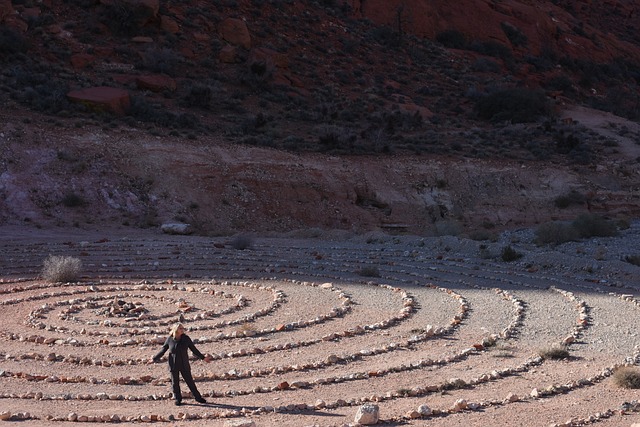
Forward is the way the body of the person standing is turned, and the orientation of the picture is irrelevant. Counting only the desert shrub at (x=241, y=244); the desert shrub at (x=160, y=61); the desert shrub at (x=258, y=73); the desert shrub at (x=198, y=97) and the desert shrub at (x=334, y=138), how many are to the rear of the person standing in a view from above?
5

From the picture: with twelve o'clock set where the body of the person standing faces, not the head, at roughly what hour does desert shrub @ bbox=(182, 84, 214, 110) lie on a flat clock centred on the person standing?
The desert shrub is roughly at 6 o'clock from the person standing.

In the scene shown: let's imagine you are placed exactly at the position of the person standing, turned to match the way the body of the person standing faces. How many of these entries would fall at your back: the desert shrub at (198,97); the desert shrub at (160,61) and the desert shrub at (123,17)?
3

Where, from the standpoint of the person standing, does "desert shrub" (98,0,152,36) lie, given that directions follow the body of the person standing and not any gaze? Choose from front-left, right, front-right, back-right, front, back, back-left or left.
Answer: back

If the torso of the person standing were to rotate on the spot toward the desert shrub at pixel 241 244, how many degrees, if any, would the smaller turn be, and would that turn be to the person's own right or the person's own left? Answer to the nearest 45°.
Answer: approximately 180°

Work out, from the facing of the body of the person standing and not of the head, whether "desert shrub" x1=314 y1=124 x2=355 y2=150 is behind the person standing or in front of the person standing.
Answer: behind

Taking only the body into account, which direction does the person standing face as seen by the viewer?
toward the camera

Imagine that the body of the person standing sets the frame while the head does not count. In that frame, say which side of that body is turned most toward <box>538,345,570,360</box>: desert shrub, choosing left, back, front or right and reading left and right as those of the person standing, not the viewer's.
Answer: left

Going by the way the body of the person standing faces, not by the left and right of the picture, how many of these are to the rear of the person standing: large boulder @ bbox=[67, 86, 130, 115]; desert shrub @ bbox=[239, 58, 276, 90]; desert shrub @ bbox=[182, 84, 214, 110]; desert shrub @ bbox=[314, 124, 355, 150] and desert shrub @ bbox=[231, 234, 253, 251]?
5

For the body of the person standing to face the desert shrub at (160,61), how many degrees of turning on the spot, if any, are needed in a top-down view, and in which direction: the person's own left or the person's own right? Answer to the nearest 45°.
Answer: approximately 180°

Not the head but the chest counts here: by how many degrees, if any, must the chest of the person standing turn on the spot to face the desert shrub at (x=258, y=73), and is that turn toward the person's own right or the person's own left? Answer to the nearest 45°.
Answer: approximately 180°

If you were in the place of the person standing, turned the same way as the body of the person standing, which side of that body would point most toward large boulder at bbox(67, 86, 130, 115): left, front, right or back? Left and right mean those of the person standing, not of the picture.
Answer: back

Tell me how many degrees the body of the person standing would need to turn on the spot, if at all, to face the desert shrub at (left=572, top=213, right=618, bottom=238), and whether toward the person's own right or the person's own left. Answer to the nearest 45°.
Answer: approximately 135° to the person's own left

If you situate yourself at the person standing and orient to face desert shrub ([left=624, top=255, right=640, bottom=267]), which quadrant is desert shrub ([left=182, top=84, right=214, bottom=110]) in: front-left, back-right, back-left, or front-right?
front-left

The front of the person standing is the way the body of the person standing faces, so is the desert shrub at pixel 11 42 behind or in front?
behind

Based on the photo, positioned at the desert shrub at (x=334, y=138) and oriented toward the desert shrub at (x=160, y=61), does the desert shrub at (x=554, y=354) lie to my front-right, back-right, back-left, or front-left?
back-left
